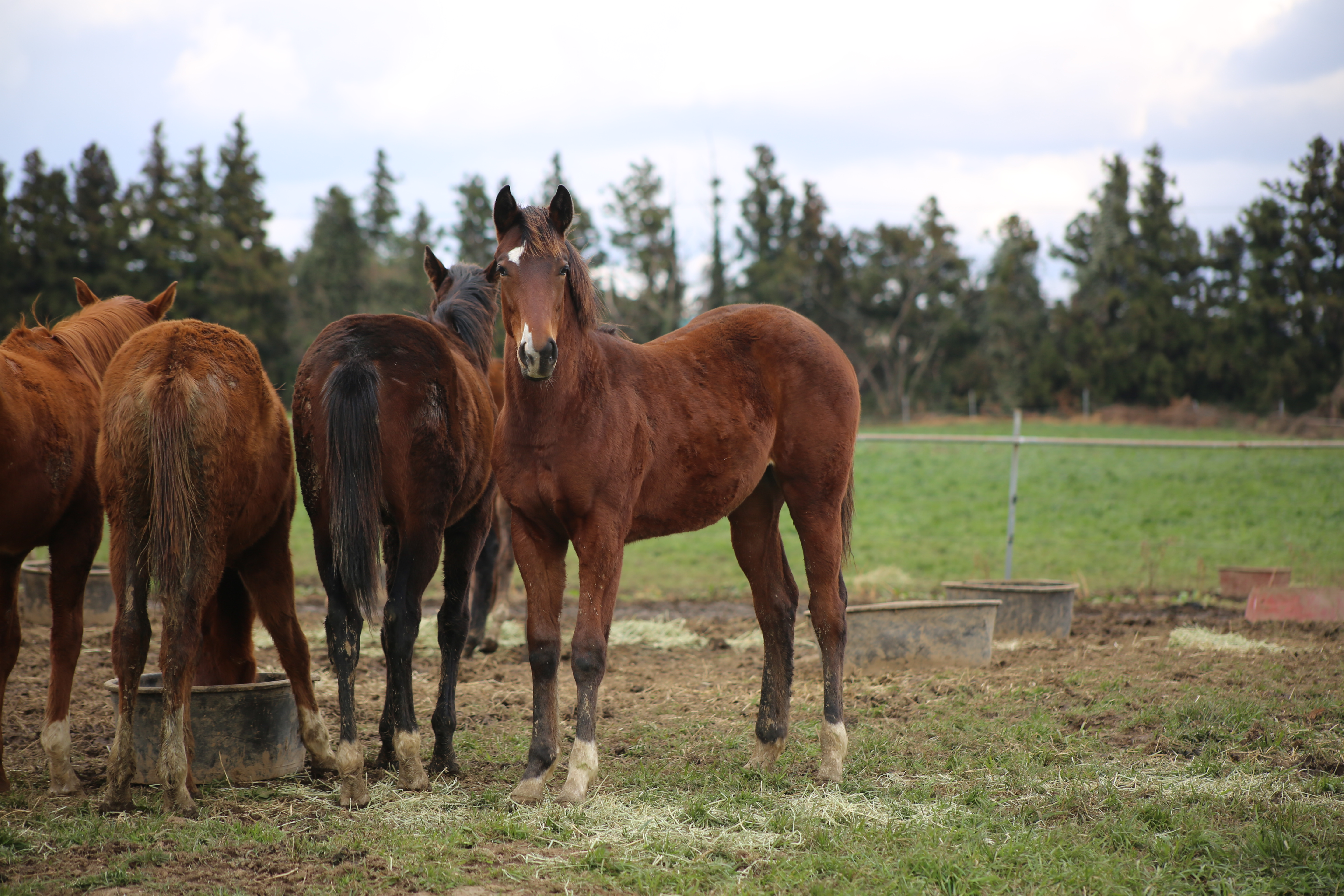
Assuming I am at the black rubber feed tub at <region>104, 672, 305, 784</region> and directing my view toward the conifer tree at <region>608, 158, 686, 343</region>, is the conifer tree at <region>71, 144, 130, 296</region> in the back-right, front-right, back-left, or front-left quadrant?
front-left

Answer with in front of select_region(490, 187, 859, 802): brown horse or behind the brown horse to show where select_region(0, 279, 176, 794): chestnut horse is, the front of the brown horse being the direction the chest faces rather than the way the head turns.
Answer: in front

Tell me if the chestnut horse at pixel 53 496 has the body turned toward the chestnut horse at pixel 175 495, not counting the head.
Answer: no

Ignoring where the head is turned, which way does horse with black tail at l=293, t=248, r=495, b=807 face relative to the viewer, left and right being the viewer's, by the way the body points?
facing away from the viewer and to the right of the viewer

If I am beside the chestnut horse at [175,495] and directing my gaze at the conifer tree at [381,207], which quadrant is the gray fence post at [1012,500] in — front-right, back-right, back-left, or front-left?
front-right

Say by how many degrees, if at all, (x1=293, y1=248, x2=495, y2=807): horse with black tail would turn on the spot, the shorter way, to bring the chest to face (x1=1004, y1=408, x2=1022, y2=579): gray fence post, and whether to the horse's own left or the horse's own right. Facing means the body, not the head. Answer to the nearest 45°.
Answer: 0° — it already faces it

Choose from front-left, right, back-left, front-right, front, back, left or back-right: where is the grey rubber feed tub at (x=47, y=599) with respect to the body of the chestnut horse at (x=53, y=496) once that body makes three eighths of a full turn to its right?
back

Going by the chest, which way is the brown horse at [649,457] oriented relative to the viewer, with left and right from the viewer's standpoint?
facing the viewer and to the left of the viewer

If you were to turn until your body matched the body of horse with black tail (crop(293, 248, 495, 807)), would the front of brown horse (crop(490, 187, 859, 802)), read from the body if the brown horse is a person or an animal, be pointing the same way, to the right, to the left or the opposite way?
the opposite way

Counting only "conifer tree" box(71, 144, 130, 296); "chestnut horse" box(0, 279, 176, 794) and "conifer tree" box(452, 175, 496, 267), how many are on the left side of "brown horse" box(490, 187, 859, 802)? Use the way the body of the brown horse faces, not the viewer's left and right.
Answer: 0

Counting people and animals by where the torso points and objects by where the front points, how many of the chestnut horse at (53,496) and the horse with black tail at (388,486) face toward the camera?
0

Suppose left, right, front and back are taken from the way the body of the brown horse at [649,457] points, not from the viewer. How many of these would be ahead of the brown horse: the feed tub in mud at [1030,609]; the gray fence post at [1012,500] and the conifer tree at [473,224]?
0

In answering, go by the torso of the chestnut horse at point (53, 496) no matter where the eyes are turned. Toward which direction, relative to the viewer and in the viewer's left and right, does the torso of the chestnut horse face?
facing away from the viewer and to the right of the viewer
